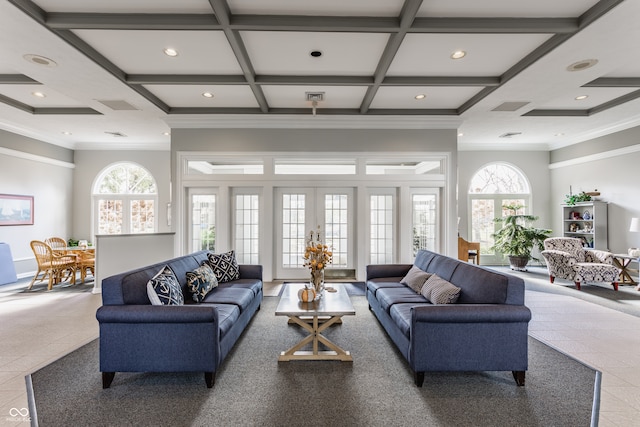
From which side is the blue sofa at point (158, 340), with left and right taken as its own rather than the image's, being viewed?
right

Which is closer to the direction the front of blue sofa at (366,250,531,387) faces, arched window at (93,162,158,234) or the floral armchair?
the arched window

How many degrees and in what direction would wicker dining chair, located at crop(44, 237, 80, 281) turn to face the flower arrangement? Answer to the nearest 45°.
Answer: approximately 45° to its right

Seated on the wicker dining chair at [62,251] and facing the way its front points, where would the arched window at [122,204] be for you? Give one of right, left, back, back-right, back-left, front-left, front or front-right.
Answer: left

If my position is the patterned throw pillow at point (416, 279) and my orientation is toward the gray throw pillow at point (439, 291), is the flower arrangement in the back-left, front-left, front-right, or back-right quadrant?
front-right

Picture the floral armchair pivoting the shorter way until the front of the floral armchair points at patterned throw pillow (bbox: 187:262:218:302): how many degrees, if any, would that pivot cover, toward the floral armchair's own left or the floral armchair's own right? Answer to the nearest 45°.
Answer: approximately 90° to the floral armchair's own right

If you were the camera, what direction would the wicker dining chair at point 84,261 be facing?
facing away from the viewer and to the left of the viewer

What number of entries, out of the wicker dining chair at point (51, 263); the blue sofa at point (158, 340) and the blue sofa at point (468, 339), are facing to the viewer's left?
1

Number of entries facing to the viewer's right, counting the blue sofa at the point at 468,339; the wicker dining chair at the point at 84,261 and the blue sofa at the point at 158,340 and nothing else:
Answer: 1

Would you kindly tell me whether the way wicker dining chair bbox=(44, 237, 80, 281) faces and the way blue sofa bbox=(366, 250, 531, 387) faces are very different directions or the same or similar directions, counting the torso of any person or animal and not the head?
very different directions

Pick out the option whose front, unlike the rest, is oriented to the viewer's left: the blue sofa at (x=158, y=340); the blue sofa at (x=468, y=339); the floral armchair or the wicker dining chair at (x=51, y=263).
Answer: the blue sofa at (x=468, y=339)

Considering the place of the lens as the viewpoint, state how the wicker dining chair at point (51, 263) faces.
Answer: facing away from the viewer and to the right of the viewer

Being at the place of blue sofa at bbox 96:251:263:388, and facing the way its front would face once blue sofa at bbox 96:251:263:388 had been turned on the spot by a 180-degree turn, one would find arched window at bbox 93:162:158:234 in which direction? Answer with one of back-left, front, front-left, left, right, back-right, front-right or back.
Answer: right

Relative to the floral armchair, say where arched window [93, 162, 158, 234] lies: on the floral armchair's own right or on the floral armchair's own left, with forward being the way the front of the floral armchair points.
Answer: on the floral armchair's own right

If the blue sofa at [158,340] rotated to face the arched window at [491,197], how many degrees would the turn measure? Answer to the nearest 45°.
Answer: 0° — it already faces it

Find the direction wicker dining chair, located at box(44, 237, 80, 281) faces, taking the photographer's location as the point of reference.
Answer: facing the viewer and to the right of the viewer
